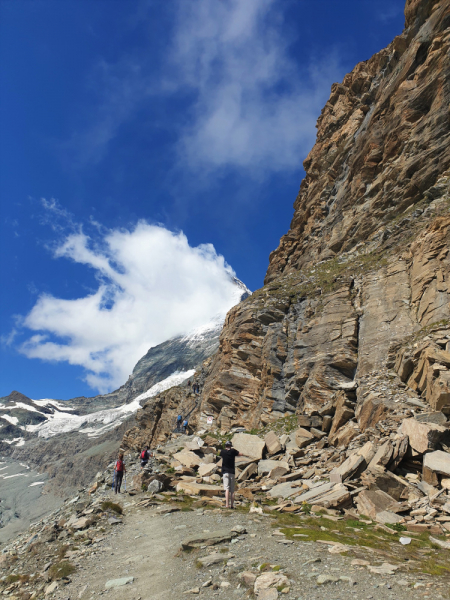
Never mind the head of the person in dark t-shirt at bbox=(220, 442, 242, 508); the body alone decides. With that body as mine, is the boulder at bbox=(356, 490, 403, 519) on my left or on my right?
on my right

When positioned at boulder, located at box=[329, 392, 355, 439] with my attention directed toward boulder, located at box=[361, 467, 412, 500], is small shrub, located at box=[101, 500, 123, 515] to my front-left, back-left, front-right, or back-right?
front-right

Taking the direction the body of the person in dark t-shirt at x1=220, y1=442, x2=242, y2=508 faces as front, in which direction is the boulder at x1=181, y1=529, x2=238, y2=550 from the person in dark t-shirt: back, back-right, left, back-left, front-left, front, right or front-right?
back

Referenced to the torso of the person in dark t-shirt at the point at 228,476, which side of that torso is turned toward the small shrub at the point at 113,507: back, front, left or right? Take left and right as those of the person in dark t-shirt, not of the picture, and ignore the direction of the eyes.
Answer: left

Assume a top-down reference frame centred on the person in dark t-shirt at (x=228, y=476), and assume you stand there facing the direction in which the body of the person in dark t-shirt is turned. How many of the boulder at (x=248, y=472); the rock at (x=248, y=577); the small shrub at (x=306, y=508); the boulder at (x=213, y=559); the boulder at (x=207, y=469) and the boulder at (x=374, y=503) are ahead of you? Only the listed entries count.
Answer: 2

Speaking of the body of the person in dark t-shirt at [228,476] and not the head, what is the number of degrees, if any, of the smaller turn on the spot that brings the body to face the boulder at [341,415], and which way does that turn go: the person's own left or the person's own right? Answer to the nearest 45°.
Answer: approximately 45° to the person's own right

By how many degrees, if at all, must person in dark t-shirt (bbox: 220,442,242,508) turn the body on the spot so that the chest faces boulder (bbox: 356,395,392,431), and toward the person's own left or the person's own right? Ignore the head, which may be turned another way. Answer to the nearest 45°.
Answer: approximately 90° to the person's own right

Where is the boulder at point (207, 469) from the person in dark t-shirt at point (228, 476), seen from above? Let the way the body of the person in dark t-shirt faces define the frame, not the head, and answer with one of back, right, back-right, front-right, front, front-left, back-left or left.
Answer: front

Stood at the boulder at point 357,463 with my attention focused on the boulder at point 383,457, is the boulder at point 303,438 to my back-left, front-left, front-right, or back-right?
back-left

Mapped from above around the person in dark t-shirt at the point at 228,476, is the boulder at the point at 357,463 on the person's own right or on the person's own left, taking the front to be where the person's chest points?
on the person's own right

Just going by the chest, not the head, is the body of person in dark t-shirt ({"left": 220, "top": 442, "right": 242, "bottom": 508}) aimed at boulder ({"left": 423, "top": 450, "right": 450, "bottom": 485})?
no

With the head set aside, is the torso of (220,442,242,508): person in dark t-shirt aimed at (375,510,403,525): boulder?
no

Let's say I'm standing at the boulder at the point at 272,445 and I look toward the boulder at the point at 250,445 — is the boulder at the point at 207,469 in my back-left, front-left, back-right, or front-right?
front-left

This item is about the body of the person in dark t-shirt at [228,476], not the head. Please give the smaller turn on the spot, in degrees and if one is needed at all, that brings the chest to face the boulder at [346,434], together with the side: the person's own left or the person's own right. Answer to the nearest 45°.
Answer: approximately 45° to the person's own right

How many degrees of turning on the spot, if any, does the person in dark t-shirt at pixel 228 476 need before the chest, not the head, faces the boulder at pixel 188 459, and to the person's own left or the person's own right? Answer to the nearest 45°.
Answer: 0° — they already face it

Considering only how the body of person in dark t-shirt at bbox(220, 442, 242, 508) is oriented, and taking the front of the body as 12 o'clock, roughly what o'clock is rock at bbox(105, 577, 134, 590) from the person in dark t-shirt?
The rock is roughly at 7 o'clock from the person in dark t-shirt.

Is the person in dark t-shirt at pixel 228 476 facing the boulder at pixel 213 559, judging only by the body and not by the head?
no

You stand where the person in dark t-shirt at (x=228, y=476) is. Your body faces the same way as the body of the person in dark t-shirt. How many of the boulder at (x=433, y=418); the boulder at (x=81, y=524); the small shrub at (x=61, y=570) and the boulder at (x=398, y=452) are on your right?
2

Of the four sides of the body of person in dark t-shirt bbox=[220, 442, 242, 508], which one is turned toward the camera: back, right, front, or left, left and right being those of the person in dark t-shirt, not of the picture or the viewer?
back
